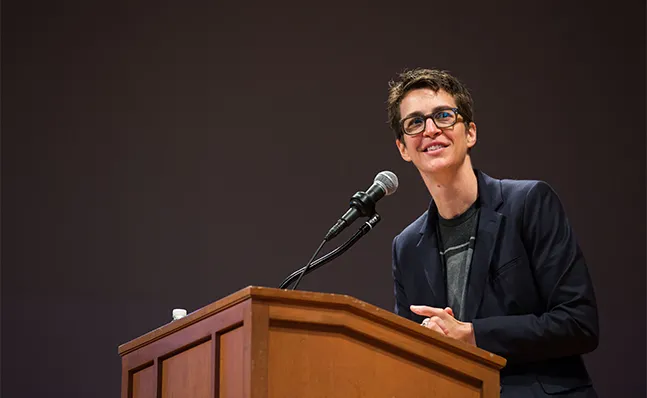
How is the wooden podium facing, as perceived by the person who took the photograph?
facing the viewer and to the left of the viewer

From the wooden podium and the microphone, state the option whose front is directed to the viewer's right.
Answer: the microphone

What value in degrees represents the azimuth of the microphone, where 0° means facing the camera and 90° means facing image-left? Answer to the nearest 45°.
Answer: approximately 270°

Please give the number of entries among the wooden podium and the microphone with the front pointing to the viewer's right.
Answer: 1
